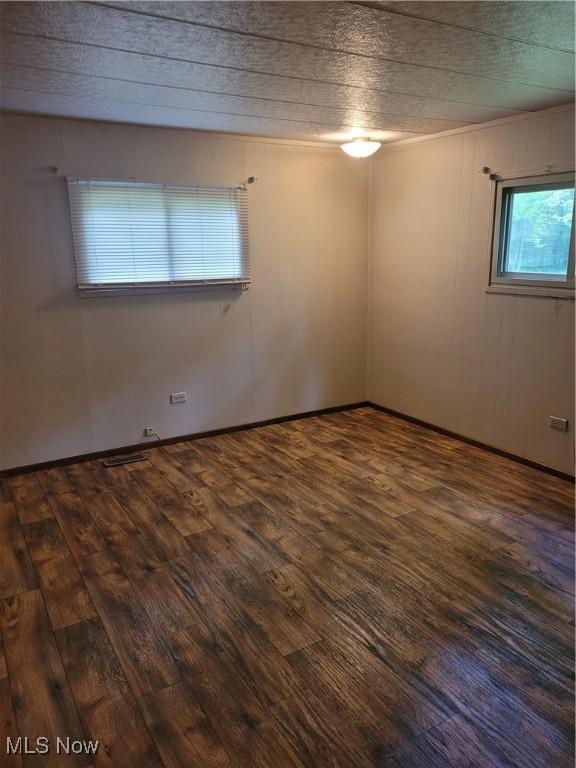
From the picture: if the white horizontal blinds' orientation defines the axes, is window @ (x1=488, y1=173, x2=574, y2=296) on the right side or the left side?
on its left

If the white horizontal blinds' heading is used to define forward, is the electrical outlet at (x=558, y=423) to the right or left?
on its left

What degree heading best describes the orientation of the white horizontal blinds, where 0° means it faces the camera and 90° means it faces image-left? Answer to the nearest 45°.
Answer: approximately 0°
